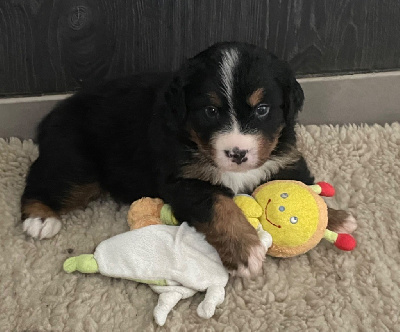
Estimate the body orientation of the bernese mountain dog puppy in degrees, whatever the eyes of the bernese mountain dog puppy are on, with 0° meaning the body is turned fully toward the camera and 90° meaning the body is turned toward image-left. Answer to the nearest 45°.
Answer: approximately 315°
